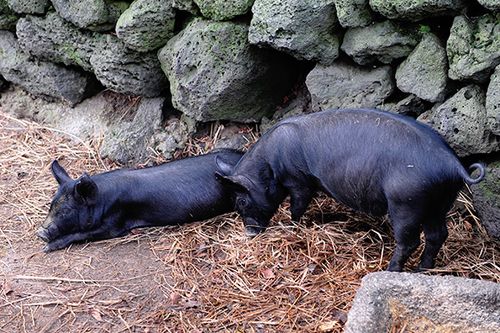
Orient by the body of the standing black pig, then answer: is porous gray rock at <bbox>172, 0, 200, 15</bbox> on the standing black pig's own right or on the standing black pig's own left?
on the standing black pig's own right

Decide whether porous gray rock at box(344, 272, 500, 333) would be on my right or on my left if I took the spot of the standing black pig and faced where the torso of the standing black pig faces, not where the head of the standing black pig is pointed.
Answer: on my left

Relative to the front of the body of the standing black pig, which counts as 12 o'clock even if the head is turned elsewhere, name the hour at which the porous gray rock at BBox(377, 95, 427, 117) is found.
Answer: The porous gray rock is roughly at 4 o'clock from the standing black pig.

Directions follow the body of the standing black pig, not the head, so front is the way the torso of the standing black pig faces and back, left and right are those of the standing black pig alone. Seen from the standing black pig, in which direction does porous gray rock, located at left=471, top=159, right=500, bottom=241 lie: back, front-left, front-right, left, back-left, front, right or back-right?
back

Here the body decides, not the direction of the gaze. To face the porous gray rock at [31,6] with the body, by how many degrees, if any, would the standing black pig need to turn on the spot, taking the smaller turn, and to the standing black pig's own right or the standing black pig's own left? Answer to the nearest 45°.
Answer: approximately 45° to the standing black pig's own right

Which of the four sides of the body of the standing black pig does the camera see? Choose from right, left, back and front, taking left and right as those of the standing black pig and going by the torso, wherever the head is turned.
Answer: left
